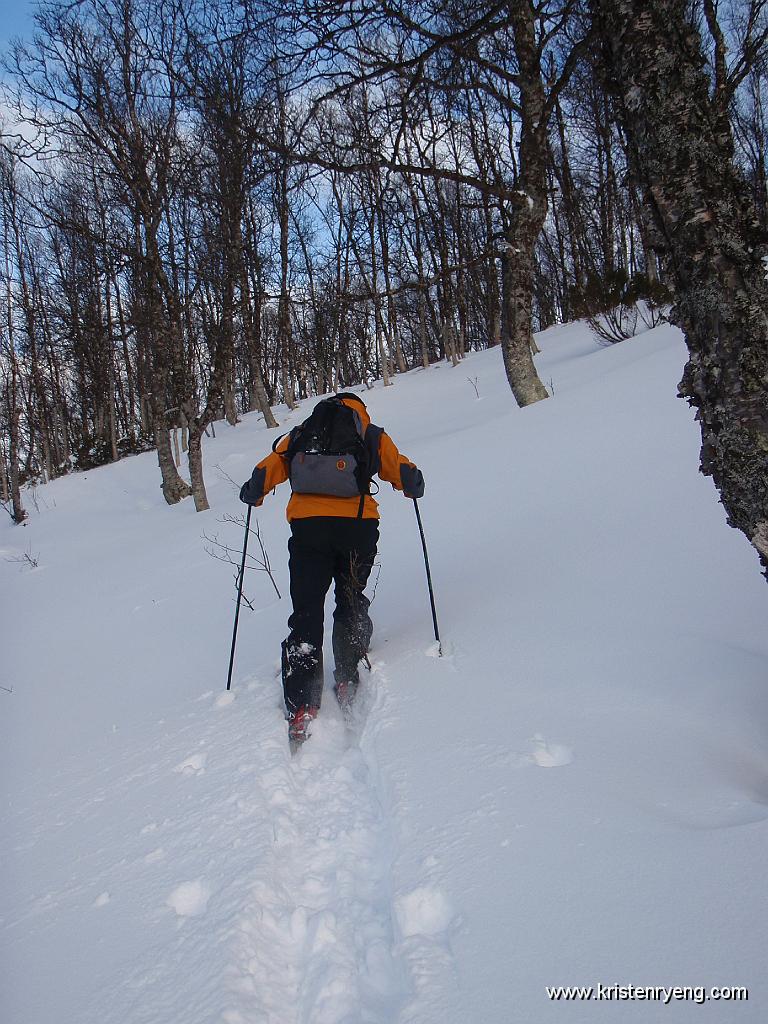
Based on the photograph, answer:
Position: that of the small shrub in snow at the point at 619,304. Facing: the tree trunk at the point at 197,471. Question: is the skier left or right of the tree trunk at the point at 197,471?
left

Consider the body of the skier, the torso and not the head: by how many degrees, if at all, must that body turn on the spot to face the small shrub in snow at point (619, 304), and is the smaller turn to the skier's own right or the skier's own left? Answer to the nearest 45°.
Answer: approximately 45° to the skier's own right

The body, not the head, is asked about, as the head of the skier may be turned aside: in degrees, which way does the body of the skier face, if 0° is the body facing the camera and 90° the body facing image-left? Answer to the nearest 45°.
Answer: approximately 180°

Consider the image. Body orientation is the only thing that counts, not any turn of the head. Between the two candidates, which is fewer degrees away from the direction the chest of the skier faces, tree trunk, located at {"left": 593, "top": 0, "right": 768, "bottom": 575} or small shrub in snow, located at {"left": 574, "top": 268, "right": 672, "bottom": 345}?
the small shrub in snow

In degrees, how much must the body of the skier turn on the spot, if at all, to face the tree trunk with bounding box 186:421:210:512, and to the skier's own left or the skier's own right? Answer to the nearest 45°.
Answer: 0° — they already face it
